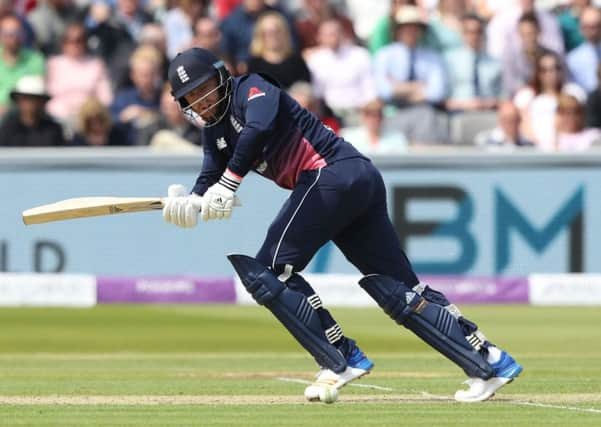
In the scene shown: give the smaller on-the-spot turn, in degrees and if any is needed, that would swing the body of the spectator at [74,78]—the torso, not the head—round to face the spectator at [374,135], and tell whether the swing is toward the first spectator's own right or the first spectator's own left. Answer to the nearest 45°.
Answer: approximately 45° to the first spectator's own left

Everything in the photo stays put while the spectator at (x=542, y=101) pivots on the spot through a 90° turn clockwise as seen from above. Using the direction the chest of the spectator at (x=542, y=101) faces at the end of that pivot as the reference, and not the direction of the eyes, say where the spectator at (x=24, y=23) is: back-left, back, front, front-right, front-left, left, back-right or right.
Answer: front

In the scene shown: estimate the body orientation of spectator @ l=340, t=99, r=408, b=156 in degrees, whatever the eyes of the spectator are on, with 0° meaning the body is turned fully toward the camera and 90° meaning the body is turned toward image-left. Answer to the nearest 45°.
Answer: approximately 0°

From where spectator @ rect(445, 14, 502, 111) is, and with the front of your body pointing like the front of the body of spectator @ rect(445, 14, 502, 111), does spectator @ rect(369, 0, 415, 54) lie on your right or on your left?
on your right

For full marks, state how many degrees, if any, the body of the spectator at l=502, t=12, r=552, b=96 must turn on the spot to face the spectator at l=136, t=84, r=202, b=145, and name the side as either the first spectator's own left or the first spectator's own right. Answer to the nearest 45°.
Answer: approximately 45° to the first spectator's own right

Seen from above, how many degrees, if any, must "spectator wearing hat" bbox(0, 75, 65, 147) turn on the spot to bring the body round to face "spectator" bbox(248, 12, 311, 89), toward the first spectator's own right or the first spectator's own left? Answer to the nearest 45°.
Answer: approximately 90° to the first spectator's own left

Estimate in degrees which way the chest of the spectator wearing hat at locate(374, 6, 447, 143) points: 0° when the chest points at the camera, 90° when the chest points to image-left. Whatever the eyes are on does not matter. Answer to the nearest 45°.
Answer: approximately 0°

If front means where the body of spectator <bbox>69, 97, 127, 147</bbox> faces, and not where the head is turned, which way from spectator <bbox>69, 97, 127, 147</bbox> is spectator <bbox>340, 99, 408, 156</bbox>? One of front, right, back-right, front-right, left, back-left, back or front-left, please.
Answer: left

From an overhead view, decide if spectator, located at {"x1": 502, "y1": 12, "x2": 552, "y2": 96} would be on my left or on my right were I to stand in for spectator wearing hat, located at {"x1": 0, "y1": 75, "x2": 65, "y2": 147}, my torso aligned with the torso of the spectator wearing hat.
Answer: on my left

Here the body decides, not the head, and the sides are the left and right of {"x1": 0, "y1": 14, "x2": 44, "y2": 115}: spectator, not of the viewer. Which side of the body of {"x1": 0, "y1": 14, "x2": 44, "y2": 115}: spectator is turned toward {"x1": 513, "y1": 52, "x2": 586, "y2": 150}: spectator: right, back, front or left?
left

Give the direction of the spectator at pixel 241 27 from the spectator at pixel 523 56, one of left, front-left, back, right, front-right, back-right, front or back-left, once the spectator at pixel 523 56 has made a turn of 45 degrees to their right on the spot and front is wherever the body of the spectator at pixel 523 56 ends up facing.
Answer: front-right

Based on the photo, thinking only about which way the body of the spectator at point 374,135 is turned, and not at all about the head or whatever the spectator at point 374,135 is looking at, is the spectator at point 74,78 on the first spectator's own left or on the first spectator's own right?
on the first spectator's own right
